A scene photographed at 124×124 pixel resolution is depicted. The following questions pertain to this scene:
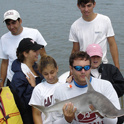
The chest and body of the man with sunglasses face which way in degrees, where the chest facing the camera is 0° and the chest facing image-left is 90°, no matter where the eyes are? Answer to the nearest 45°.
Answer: approximately 0°

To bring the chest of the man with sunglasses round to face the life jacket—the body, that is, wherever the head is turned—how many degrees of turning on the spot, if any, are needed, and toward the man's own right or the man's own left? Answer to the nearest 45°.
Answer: approximately 90° to the man's own right
